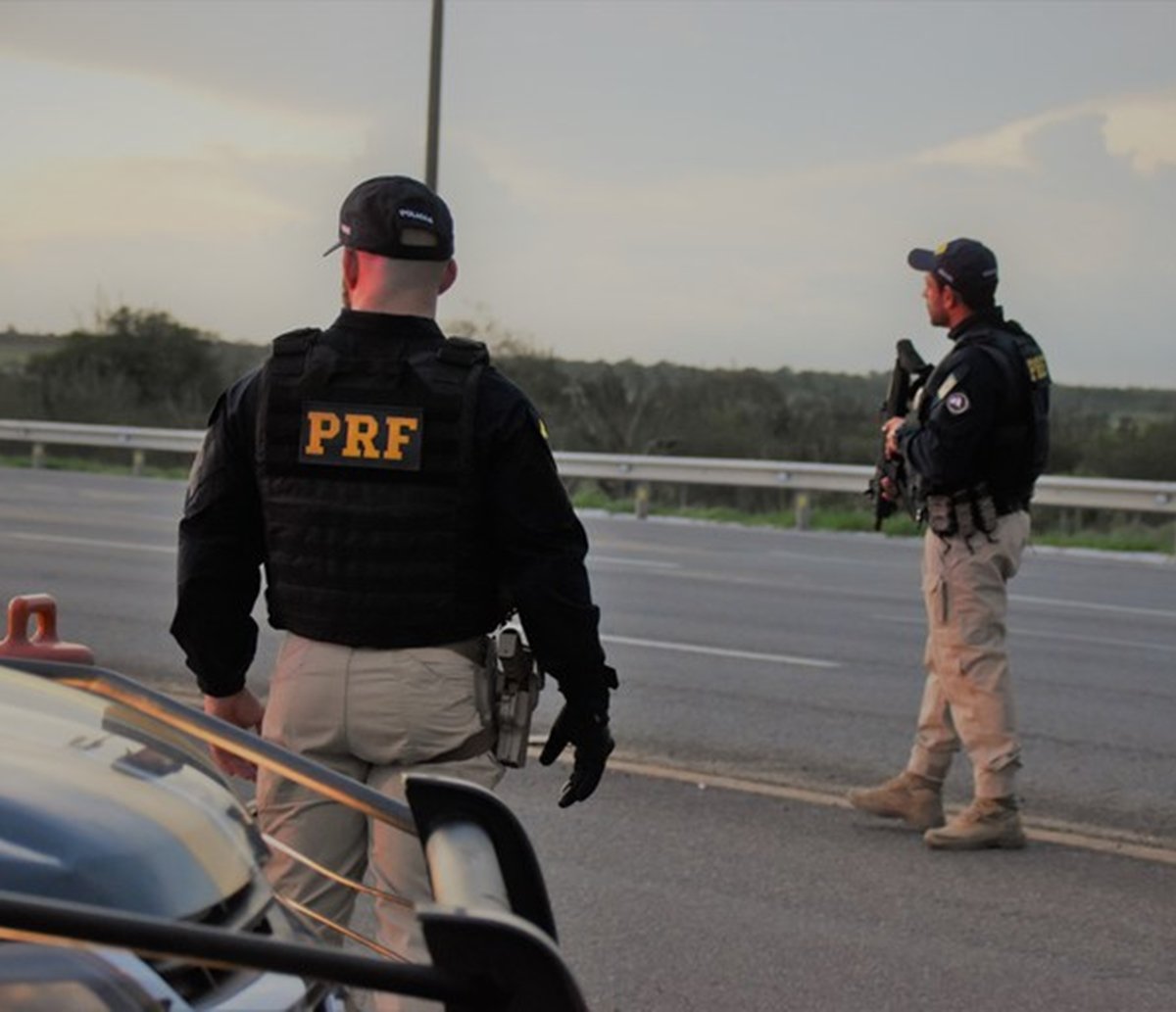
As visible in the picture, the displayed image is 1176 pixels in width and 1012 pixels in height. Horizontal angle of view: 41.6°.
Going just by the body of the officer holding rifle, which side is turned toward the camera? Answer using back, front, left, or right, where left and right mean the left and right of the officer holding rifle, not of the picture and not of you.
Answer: left

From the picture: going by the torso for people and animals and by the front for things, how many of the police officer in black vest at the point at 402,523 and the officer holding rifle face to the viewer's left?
1

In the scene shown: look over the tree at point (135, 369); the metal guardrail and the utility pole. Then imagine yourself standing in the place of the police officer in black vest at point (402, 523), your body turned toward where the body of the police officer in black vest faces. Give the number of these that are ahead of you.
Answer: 3

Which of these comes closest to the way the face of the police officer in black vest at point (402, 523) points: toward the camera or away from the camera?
away from the camera

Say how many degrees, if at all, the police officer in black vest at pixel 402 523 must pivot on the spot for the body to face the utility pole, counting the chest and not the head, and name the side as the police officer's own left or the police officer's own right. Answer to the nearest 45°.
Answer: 0° — they already face it

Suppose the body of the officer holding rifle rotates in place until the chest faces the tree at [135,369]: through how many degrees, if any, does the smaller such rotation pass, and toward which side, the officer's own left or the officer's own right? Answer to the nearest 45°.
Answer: approximately 45° to the officer's own right

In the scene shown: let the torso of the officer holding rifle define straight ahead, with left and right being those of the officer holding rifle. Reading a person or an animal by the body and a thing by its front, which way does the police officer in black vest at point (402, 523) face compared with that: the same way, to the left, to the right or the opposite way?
to the right

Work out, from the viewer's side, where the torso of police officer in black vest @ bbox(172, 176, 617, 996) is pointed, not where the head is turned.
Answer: away from the camera

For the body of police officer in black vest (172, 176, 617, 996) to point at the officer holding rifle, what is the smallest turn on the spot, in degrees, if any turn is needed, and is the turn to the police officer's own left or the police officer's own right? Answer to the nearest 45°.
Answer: approximately 45° to the police officer's own right

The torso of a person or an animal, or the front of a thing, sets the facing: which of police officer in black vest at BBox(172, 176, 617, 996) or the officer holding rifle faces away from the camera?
the police officer in black vest
